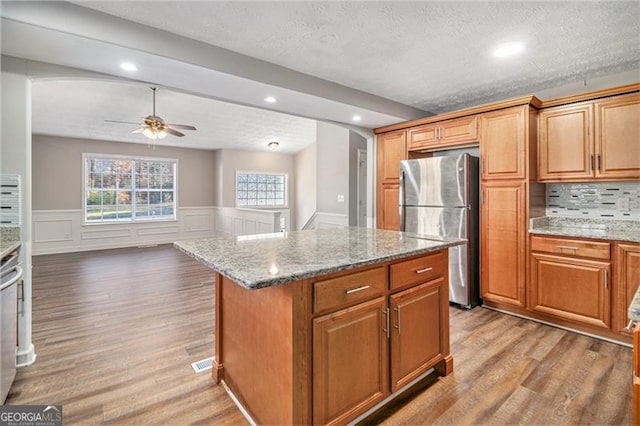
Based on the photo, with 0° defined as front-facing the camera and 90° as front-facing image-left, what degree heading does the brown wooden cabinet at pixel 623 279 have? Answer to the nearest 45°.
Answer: approximately 0°

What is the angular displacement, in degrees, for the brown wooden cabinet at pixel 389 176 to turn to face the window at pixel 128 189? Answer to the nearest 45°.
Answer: approximately 45° to its right

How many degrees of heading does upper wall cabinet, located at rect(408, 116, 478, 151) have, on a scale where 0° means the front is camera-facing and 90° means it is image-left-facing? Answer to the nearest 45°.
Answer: approximately 45°

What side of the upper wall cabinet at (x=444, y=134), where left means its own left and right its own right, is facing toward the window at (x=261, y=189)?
right

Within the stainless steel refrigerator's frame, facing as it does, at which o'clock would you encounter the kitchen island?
The kitchen island is roughly at 11 o'clock from the stainless steel refrigerator.

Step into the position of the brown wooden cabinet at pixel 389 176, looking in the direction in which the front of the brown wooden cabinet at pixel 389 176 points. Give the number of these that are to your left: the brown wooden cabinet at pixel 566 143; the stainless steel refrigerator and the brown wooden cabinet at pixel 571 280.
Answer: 3

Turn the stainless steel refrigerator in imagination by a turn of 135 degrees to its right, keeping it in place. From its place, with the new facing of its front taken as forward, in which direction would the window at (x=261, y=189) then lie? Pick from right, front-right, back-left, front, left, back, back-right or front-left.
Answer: front-left

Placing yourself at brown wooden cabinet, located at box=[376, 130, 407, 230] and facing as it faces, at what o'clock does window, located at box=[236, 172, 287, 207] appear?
The window is roughly at 3 o'clock from the brown wooden cabinet.

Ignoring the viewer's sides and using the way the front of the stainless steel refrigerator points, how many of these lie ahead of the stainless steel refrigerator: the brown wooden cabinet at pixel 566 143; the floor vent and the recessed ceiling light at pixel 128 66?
2

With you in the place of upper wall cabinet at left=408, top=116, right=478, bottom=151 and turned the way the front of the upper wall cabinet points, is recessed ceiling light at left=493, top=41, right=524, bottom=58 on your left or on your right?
on your left
